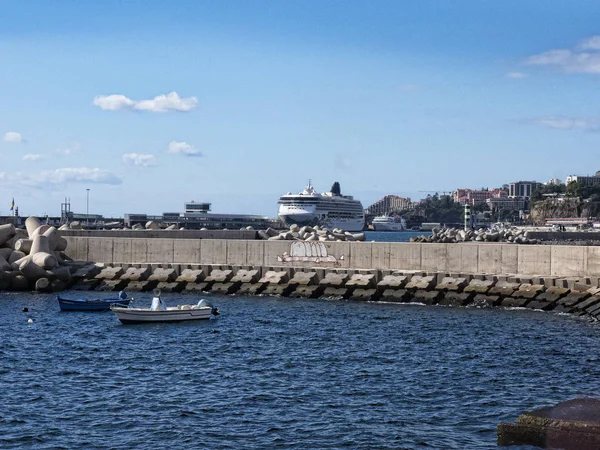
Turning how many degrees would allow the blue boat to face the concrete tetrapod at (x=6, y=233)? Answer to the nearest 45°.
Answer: approximately 90° to its right

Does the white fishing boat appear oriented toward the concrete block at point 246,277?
no

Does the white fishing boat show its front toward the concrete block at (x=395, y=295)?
no

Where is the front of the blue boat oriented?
to the viewer's left

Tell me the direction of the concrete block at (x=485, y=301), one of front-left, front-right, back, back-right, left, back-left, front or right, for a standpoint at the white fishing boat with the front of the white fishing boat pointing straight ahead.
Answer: back

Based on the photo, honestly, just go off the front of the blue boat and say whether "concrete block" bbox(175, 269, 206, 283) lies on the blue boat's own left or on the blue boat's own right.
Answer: on the blue boat's own right

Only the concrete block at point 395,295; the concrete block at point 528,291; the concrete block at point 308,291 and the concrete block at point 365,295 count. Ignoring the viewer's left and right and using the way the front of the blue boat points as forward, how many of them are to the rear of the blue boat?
4

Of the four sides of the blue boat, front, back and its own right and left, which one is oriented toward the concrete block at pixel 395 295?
back

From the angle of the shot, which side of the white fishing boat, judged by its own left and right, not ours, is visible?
left

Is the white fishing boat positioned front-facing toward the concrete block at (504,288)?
no

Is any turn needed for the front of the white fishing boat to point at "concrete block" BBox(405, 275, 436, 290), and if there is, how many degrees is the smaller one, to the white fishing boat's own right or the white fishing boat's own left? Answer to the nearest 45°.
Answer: approximately 180°

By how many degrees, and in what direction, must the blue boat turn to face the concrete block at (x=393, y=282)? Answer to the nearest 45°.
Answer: approximately 180°

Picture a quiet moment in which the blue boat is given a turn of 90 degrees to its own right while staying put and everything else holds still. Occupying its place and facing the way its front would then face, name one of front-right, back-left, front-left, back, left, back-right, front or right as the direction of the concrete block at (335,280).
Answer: right

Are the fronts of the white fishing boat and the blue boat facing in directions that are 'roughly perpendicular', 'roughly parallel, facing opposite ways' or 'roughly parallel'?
roughly parallel

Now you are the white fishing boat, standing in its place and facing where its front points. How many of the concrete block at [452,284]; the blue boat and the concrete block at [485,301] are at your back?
2

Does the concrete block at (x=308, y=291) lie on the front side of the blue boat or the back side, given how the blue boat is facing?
on the back side

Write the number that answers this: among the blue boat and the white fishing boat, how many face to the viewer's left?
2

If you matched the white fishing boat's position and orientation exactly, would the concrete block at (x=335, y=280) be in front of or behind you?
behind

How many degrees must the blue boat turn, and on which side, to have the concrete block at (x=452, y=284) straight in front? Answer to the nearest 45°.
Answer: approximately 180°

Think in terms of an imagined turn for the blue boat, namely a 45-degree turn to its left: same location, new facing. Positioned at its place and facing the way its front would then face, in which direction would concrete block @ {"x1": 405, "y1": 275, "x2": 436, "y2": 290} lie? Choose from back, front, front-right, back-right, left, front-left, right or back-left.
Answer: back-left
